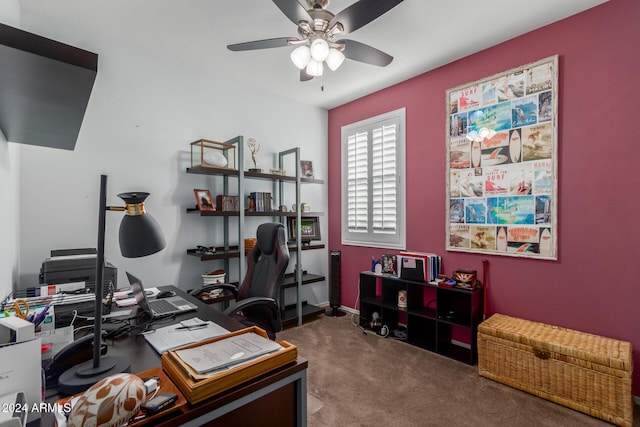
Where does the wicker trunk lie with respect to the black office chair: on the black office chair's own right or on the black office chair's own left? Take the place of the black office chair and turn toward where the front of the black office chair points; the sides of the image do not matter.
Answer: on the black office chair's own left

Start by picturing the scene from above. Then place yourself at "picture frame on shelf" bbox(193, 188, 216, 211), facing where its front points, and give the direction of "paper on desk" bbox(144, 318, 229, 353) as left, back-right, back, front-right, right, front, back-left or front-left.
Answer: front-right

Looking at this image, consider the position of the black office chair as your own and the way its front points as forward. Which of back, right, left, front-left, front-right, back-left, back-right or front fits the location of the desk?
front-left

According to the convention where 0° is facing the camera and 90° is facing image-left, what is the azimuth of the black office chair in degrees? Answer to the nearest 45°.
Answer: approximately 45°

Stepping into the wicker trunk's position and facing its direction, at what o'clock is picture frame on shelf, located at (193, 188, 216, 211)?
The picture frame on shelf is roughly at 1 o'clock from the wicker trunk.

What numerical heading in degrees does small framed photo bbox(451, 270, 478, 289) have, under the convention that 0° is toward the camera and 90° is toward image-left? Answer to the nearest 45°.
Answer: approximately 45°

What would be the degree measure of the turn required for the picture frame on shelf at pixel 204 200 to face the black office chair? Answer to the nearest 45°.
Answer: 0° — it already faces it

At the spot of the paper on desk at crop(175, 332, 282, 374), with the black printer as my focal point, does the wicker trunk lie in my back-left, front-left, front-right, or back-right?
back-right

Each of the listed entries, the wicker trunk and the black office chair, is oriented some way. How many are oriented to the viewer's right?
0

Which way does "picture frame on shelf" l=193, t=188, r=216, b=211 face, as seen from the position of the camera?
facing the viewer and to the right of the viewer

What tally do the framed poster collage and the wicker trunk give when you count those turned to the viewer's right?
0

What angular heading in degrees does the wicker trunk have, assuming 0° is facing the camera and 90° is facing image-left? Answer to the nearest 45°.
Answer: approximately 45°

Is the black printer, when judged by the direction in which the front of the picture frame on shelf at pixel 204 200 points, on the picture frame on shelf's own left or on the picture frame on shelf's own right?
on the picture frame on shelf's own right
